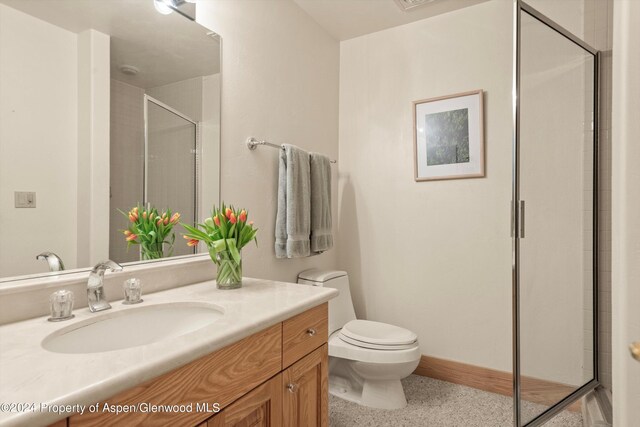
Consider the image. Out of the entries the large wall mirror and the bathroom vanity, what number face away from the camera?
0

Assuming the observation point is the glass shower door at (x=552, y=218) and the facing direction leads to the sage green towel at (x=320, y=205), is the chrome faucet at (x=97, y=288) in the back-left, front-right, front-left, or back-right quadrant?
front-left

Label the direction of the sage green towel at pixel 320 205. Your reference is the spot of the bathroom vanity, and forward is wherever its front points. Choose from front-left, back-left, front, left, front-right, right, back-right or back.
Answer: left

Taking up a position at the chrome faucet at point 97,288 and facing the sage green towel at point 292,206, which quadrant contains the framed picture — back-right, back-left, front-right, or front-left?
front-right

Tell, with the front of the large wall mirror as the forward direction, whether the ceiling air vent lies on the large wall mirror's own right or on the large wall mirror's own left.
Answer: on the large wall mirror's own left

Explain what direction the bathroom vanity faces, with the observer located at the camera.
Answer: facing the viewer and to the right of the viewer

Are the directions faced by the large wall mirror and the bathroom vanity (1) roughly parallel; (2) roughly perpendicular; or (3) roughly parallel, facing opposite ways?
roughly parallel

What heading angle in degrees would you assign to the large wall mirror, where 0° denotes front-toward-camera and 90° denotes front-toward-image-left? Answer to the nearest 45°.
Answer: approximately 315°
